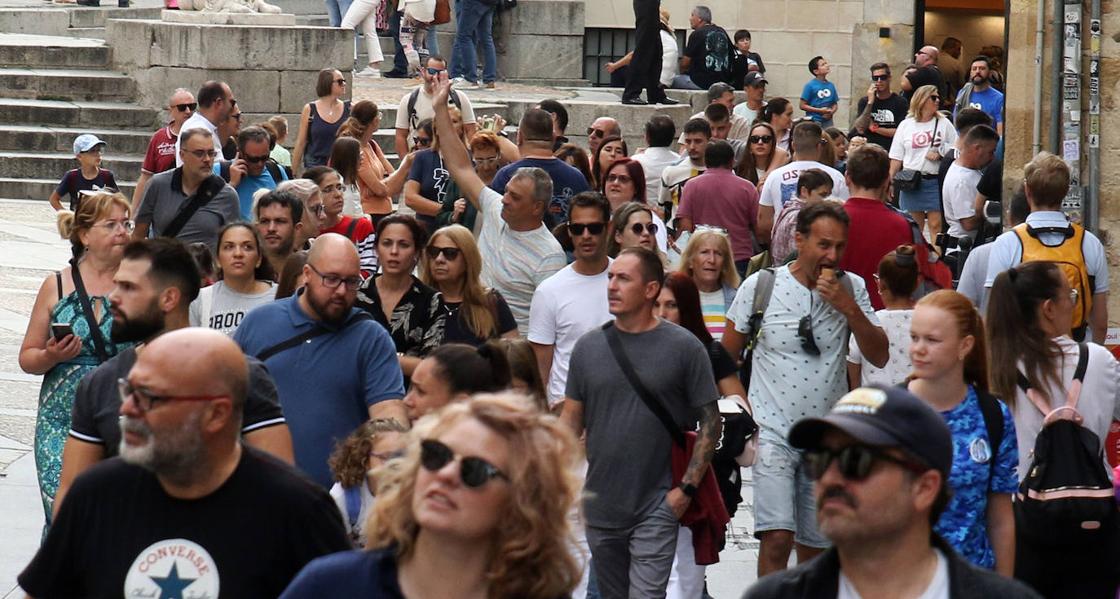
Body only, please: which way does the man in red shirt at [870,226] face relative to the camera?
away from the camera

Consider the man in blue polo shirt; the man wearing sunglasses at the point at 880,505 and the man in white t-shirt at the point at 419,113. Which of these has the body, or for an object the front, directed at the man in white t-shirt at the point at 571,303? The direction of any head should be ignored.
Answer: the man in white t-shirt at the point at 419,113

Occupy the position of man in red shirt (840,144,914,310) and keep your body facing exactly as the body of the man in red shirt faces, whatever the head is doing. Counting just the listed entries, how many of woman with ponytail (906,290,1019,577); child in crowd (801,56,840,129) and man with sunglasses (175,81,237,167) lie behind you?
1

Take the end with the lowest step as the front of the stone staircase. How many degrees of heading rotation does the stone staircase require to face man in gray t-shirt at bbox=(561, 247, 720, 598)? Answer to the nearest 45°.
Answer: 0° — it already faces them

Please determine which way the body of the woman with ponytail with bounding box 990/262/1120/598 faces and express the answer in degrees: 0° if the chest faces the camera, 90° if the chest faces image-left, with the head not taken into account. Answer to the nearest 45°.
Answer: approximately 225°

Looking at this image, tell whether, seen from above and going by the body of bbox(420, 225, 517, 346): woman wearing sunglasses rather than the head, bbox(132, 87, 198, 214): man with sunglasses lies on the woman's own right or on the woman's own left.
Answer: on the woman's own right

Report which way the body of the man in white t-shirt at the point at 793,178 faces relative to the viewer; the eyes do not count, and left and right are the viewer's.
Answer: facing away from the viewer

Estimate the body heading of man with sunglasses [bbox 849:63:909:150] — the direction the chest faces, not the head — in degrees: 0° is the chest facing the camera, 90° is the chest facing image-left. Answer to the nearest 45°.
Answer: approximately 0°

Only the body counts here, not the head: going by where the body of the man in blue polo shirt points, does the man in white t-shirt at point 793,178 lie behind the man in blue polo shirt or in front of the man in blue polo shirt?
behind

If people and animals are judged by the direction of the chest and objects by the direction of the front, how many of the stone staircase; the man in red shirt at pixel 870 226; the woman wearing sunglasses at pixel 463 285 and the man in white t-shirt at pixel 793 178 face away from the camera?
2
